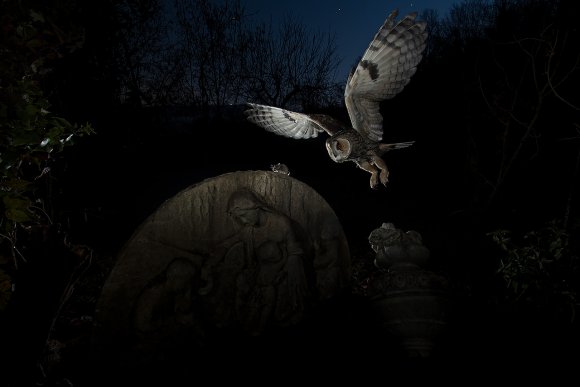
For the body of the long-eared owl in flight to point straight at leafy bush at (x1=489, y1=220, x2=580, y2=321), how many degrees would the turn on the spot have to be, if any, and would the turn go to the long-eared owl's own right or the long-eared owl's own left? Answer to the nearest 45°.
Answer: approximately 180°

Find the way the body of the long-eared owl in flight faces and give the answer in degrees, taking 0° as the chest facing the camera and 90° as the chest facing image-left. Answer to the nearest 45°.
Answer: approximately 45°

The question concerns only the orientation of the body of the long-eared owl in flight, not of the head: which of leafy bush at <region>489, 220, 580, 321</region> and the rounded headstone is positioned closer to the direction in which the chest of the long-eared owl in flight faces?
the rounded headstone
